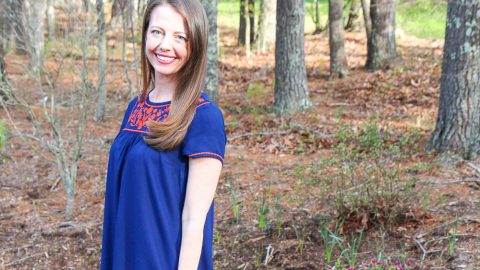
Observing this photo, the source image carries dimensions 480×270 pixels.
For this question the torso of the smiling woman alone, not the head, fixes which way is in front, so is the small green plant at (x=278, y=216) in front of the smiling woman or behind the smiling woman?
behind

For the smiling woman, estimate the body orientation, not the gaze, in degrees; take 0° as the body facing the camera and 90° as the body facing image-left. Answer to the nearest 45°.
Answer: approximately 45°

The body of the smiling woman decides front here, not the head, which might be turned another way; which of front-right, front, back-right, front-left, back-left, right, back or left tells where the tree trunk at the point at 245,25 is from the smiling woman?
back-right

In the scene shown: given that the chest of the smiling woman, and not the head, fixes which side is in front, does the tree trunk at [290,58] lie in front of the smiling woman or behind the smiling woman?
behind

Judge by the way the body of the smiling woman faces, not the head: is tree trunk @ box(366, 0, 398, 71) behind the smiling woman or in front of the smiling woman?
behind

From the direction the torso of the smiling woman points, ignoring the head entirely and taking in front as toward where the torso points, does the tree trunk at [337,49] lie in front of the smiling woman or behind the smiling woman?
behind

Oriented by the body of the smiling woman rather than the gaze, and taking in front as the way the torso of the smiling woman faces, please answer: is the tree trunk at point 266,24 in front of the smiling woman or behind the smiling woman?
behind

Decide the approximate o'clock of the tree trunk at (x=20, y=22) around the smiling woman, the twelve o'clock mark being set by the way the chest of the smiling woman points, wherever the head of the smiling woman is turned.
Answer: The tree trunk is roughly at 4 o'clock from the smiling woman.

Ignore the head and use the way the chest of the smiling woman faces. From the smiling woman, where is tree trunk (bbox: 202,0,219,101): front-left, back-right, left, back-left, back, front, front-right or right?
back-right
